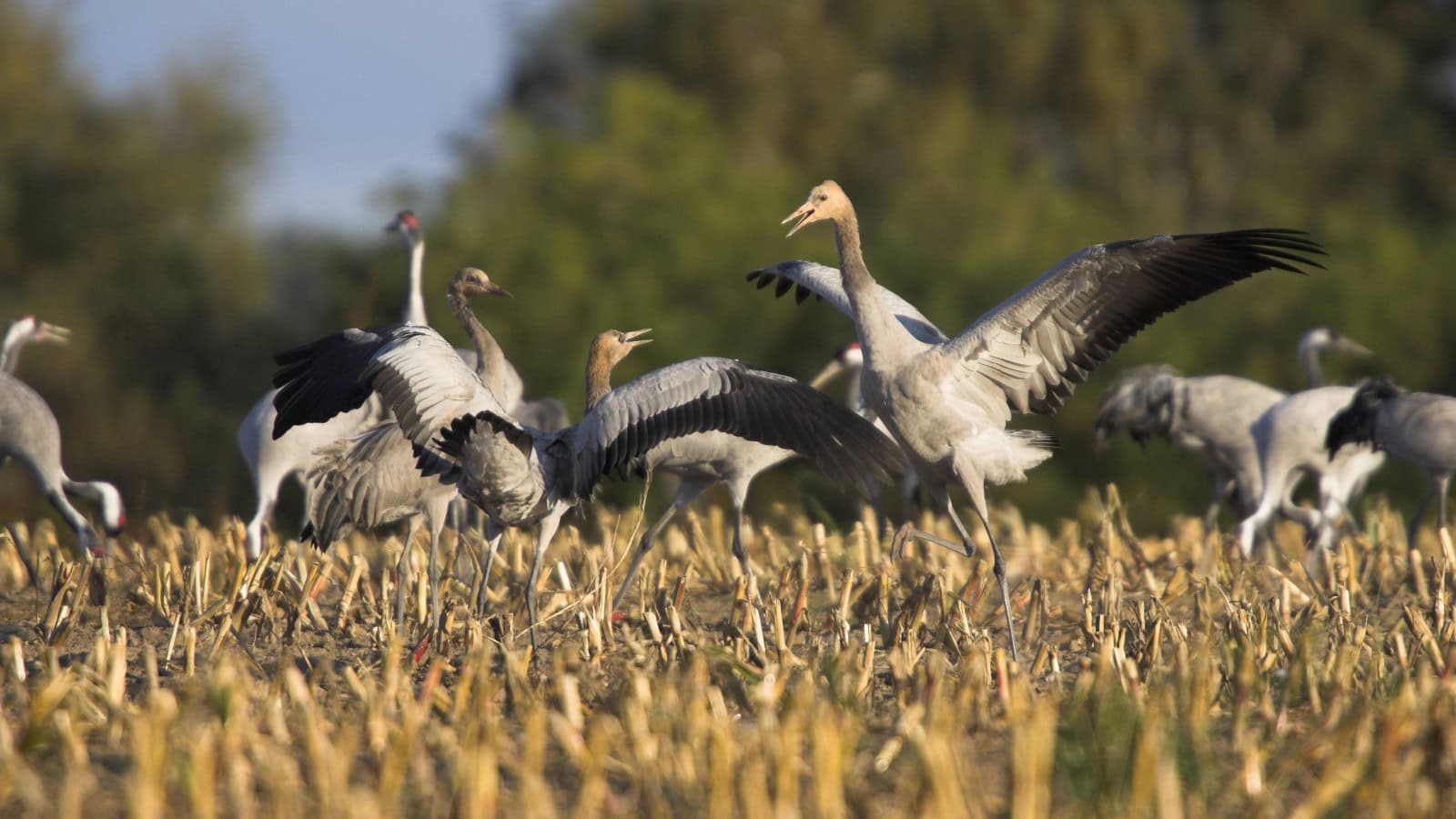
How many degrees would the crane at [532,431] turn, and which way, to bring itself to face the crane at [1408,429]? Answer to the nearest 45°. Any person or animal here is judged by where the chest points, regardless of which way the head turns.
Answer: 0° — it already faces it

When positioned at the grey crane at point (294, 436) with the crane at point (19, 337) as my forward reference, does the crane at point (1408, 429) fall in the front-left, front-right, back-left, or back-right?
back-right

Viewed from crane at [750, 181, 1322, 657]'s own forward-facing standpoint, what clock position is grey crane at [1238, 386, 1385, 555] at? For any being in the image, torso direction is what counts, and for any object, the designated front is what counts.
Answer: The grey crane is roughly at 5 o'clock from the crane.

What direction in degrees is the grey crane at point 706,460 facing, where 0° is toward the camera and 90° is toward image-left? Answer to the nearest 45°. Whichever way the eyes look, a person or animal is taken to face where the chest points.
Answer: approximately 270°

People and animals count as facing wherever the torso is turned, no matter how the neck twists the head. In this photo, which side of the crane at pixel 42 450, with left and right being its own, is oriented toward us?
right

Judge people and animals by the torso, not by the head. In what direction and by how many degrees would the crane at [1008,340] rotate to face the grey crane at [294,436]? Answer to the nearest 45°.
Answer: approximately 45° to its right

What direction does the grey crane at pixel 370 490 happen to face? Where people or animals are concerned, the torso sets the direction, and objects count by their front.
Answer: to the viewer's right

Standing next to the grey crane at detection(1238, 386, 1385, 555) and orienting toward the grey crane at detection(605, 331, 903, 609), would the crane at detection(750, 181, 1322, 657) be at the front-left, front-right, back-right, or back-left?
front-left

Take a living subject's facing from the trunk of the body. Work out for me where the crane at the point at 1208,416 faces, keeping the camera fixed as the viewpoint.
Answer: facing to the right of the viewer

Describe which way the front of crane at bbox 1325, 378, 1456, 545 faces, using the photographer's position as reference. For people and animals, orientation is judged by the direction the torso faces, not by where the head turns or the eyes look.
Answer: facing to the right of the viewer

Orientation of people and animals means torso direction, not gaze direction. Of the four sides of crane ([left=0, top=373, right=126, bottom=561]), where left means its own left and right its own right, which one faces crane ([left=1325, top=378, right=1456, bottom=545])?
front
